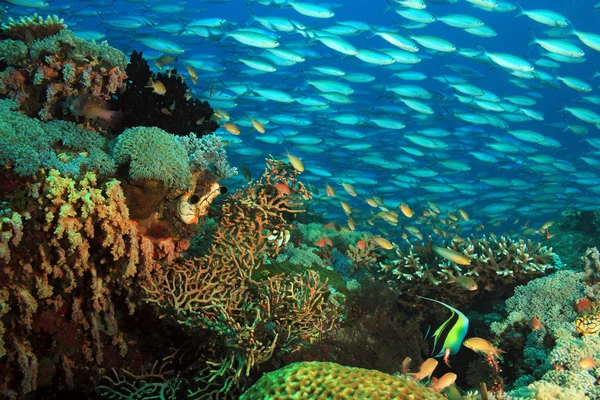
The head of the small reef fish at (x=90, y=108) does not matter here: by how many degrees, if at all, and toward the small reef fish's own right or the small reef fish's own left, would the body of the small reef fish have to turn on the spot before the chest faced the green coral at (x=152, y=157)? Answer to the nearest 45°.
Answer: approximately 135° to the small reef fish's own left

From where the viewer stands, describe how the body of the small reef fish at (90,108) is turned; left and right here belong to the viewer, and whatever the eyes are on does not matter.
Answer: facing to the left of the viewer
